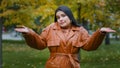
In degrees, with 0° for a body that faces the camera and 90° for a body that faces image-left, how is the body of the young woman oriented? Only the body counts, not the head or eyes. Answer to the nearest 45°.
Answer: approximately 0°
